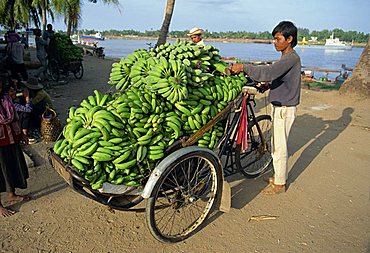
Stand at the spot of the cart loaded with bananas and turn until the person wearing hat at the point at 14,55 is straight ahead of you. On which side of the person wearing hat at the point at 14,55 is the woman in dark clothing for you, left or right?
left

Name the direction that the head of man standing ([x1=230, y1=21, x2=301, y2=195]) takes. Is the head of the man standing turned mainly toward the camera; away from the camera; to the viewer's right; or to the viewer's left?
to the viewer's left

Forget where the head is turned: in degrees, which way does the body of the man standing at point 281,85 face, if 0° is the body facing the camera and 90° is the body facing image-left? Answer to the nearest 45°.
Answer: approximately 90°

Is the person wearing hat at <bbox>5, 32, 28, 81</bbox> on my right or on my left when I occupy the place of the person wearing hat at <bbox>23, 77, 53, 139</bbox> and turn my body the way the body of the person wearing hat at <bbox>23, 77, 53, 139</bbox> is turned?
on my right

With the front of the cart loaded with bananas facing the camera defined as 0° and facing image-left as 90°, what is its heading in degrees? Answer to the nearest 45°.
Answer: approximately 45°

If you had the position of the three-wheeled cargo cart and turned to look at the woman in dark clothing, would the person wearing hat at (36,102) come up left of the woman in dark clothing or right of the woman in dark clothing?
right
